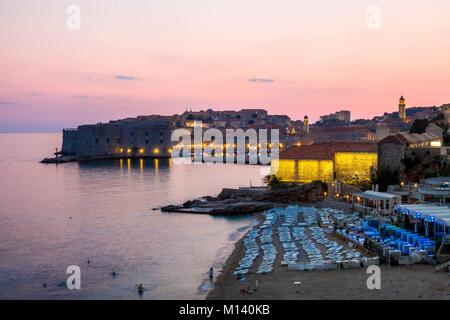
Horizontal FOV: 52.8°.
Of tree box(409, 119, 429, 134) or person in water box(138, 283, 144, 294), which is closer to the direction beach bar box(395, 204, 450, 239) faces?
the person in water

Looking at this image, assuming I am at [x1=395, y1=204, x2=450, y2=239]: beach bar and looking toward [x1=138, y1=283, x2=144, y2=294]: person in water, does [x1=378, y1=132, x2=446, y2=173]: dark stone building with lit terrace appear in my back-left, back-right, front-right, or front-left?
back-right

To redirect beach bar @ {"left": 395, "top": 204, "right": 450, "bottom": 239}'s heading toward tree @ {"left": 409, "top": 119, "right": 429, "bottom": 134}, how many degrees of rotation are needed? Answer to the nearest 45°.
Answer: approximately 135° to its right

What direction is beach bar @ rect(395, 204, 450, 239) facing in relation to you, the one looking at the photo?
facing the viewer and to the left of the viewer

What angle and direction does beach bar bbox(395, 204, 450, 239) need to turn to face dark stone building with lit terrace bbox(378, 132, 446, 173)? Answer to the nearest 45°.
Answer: approximately 135° to its right

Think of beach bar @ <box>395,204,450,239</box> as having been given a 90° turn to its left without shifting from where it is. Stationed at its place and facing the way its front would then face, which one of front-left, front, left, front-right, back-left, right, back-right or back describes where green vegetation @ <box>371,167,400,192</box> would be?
back-left

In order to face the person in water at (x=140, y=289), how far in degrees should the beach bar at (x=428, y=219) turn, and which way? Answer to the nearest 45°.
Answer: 0° — it already faces them

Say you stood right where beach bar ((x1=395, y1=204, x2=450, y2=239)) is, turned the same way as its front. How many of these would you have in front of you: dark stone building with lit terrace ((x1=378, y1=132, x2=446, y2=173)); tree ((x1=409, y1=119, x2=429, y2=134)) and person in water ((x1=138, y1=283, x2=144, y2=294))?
1
